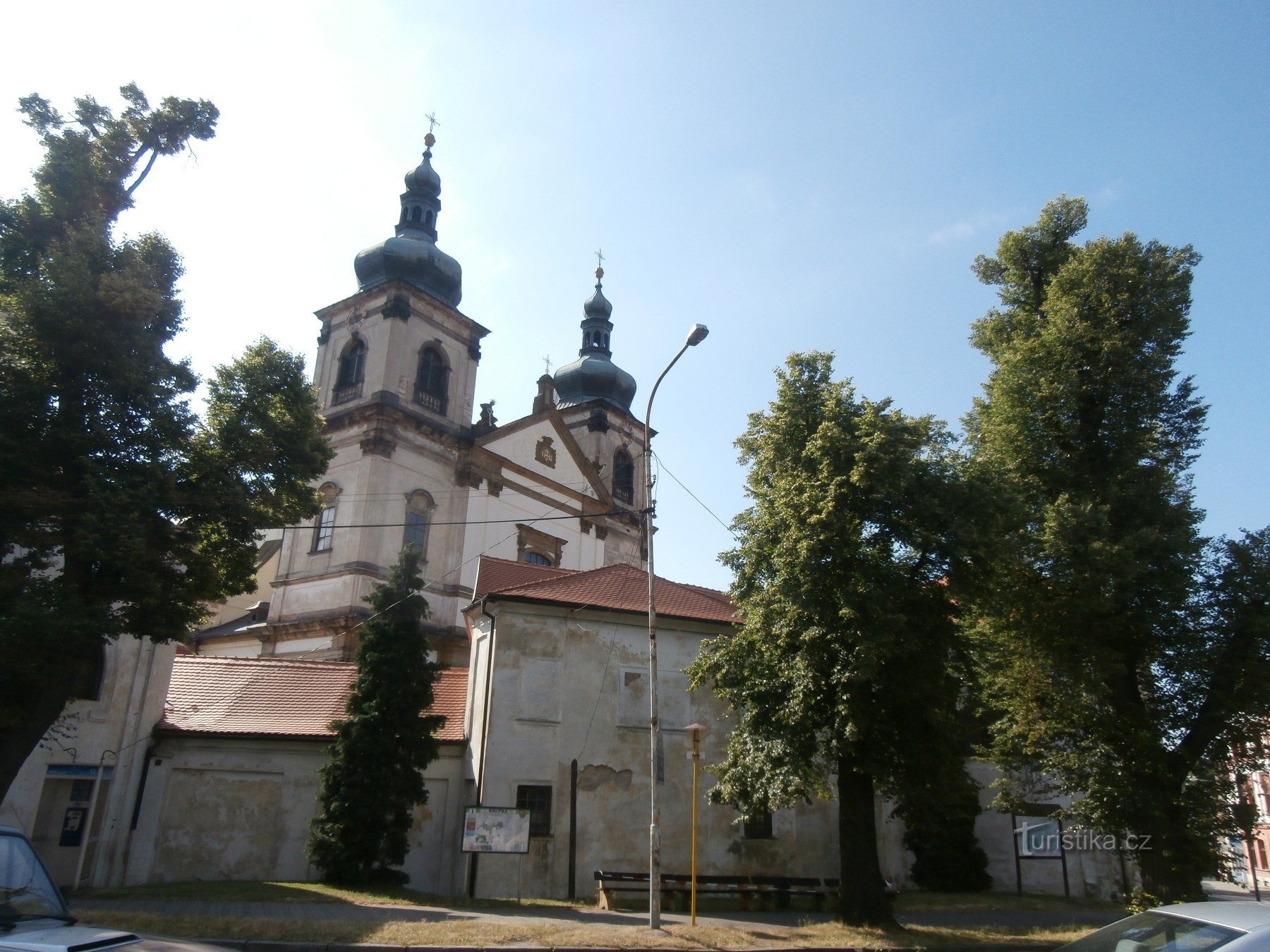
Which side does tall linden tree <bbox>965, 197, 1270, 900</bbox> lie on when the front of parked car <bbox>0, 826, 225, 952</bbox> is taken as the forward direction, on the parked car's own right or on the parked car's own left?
on the parked car's own left

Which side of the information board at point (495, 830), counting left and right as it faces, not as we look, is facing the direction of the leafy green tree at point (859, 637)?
left

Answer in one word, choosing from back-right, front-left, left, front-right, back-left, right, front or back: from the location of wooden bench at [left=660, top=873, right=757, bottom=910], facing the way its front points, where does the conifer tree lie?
right

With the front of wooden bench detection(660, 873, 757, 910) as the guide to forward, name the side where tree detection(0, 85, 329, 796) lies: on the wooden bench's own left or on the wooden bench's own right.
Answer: on the wooden bench's own right

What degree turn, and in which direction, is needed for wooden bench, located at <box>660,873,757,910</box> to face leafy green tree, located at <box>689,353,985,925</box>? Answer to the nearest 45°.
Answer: approximately 45° to its left

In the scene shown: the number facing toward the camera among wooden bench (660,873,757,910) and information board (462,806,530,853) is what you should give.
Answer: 2

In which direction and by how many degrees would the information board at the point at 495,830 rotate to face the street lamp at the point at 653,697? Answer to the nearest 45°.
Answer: approximately 45° to its left
